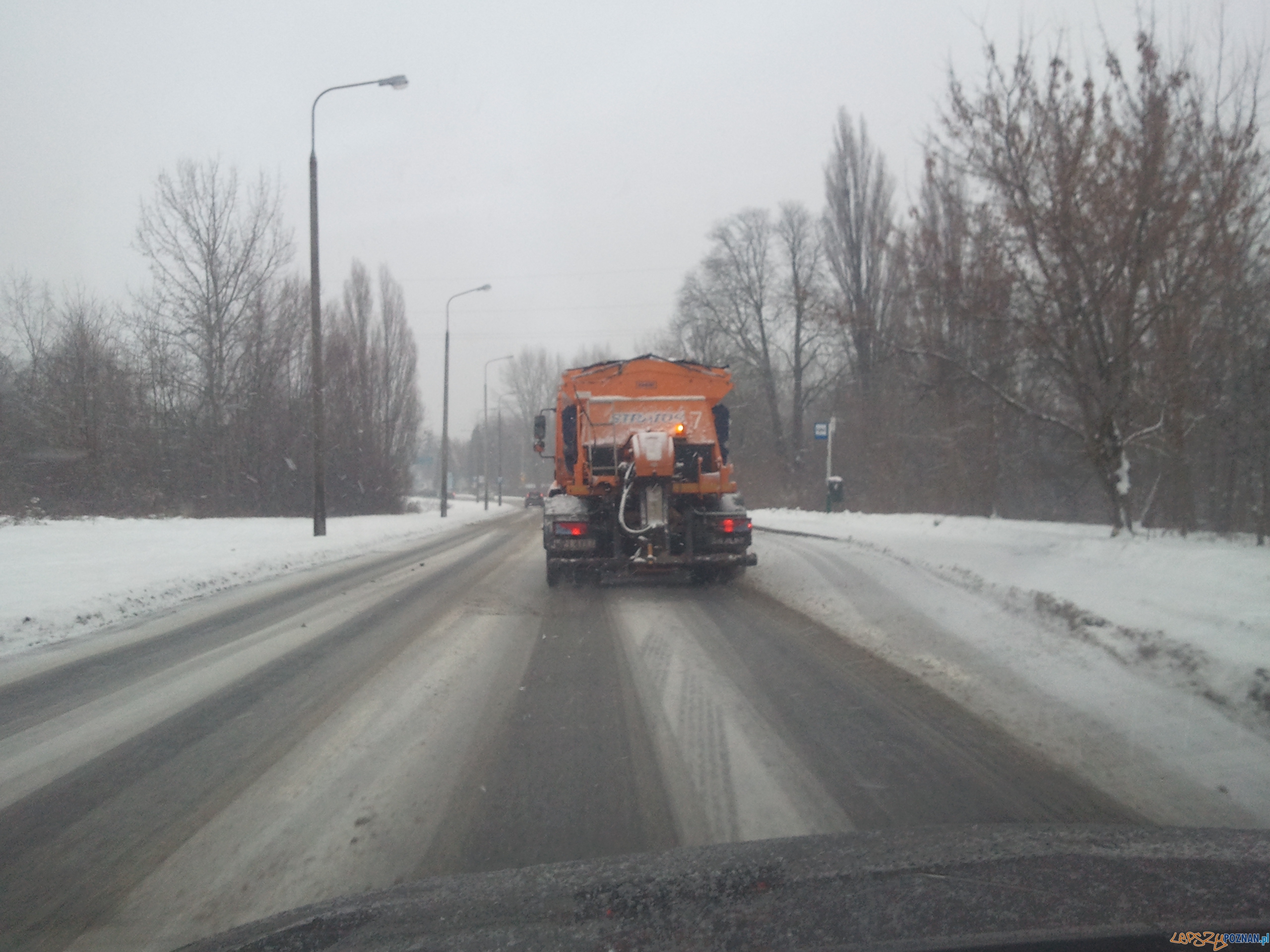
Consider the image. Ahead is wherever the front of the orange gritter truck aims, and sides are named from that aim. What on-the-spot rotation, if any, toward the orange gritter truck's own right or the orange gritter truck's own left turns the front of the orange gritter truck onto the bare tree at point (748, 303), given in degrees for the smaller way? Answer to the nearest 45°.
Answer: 0° — it already faces it

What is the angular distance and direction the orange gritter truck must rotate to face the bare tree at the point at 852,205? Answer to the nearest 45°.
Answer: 0° — it already faces it

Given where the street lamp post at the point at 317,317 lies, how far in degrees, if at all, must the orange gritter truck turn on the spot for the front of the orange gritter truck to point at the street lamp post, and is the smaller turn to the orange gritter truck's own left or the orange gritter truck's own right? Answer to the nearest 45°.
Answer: approximately 45° to the orange gritter truck's own left

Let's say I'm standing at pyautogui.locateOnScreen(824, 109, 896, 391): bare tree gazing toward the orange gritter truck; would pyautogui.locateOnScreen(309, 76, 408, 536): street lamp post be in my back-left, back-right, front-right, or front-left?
front-right

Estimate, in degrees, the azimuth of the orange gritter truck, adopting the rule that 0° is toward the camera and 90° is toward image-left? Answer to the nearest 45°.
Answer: approximately 180°

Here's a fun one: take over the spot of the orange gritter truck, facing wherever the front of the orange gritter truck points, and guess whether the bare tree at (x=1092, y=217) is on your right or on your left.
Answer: on your right
